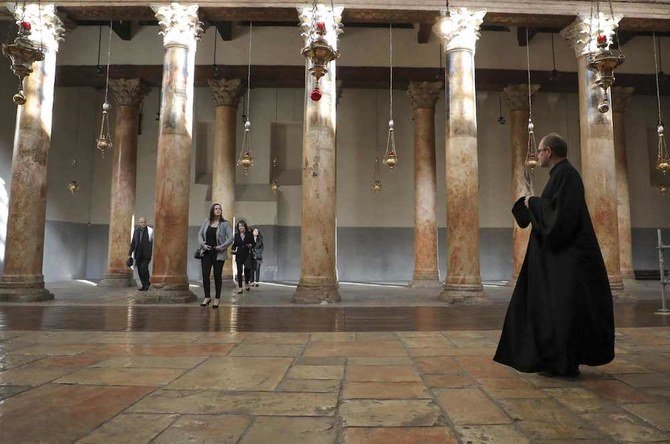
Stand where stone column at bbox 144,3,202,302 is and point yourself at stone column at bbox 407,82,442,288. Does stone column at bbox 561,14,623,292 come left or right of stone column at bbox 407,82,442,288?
right

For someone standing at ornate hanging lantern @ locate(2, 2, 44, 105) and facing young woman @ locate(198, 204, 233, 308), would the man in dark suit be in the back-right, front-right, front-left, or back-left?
front-left

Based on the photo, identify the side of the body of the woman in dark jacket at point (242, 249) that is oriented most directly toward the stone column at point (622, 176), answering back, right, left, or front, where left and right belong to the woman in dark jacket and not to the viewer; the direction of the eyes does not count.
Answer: left

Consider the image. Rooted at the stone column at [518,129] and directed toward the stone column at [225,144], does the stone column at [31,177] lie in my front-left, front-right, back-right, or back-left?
front-left

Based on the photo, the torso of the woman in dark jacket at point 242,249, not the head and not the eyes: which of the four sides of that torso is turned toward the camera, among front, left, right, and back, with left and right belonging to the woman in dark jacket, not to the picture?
front

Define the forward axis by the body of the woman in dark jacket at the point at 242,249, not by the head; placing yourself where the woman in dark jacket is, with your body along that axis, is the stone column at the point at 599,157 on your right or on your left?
on your left

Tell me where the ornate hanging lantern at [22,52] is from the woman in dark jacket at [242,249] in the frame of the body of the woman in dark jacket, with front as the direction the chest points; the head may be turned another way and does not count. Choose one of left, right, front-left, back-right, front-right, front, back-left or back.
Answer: front-right

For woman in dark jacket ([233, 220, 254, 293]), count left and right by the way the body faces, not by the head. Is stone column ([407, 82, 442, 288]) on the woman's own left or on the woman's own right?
on the woman's own left

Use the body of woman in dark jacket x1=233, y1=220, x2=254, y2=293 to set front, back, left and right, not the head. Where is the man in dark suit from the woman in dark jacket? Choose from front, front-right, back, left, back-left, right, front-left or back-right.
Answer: right

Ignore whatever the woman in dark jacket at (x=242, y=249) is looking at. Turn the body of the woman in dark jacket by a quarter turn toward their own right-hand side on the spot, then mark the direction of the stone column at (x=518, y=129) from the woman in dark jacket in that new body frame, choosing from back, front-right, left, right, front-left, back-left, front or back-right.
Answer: back

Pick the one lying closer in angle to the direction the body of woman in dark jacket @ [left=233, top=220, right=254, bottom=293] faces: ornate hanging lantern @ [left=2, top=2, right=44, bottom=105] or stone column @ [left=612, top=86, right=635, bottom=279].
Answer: the ornate hanging lantern

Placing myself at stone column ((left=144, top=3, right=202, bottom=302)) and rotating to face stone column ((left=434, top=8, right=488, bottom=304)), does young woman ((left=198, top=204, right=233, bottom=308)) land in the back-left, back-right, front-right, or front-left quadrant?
front-right

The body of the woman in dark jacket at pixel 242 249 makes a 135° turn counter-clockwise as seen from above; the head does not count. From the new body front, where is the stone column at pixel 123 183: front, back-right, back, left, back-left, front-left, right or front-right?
left

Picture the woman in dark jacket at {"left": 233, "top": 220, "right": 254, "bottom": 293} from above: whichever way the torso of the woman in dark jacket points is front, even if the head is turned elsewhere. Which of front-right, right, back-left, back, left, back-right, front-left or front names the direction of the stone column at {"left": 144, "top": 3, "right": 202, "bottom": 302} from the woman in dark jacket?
front-right
